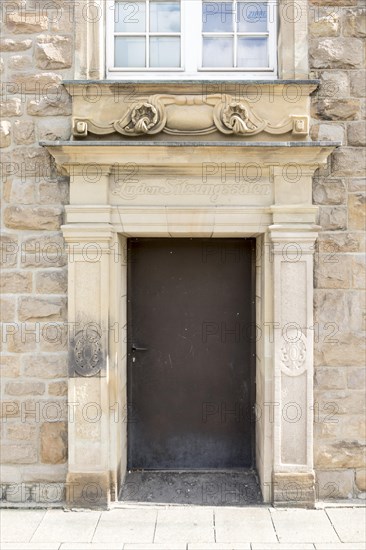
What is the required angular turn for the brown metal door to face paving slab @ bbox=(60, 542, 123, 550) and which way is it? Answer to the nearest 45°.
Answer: approximately 45° to its right

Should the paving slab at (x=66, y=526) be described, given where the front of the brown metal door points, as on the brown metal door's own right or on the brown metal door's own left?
on the brown metal door's own right

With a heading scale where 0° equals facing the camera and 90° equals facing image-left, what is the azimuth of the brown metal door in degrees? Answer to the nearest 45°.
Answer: approximately 0°

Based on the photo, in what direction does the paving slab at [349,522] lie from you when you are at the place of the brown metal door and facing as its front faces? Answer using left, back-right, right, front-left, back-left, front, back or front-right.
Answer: front-left

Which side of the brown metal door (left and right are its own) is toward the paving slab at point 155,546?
front

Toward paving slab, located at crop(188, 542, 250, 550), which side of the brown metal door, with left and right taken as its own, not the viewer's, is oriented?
front

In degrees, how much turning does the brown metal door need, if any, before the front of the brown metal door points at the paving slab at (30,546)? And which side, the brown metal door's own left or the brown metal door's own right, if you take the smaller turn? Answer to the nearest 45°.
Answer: approximately 45° to the brown metal door's own right

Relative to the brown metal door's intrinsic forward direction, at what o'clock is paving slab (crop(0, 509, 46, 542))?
The paving slab is roughly at 2 o'clock from the brown metal door.

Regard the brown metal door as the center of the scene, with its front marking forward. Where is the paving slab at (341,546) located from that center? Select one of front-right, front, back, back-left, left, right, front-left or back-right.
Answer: front-left
